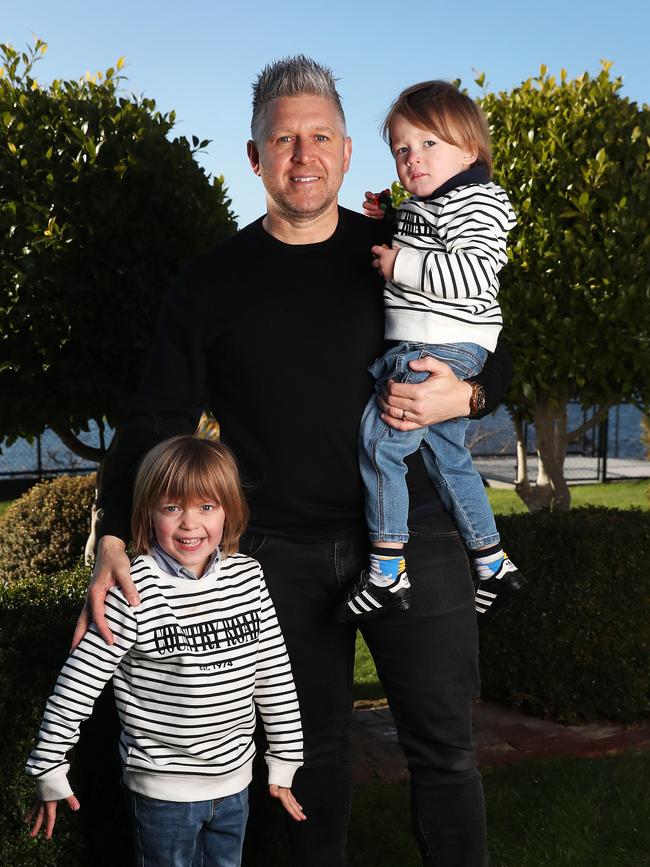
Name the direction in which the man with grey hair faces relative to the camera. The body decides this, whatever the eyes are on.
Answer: toward the camera

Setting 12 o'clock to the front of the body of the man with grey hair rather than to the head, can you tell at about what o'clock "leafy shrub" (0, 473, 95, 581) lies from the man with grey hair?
The leafy shrub is roughly at 5 o'clock from the man with grey hair.

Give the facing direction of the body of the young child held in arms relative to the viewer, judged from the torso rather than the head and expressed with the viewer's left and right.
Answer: facing the viewer and to the left of the viewer

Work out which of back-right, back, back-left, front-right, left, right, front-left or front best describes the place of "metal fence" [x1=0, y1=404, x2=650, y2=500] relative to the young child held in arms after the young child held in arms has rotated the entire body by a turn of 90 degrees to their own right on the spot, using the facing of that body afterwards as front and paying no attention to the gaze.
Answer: front-right

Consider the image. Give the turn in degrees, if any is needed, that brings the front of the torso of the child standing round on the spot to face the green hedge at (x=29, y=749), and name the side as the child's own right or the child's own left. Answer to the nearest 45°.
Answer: approximately 135° to the child's own right

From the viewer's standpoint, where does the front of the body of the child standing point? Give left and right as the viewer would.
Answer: facing the viewer
